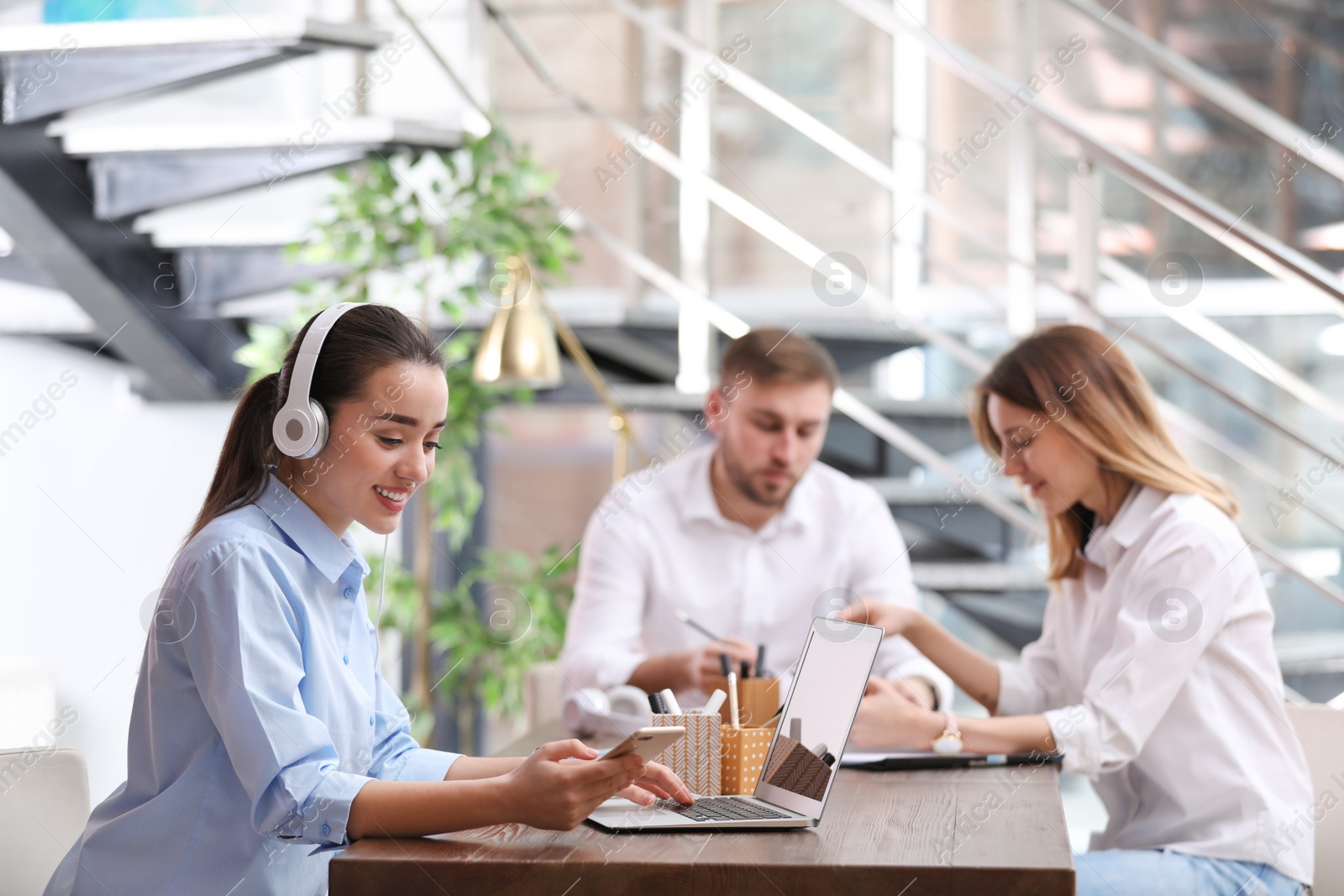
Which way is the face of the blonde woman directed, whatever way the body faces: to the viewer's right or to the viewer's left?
to the viewer's left

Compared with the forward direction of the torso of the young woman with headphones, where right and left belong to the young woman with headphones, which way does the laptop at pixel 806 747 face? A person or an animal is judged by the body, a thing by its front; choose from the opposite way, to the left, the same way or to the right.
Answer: the opposite way

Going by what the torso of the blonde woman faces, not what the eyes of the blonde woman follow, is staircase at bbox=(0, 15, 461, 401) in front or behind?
in front

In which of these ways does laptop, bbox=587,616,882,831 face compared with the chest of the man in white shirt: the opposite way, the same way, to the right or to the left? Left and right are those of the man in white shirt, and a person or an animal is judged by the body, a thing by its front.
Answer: to the right

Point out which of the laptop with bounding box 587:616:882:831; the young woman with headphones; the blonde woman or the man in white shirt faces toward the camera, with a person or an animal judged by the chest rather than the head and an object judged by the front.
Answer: the man in white shirt

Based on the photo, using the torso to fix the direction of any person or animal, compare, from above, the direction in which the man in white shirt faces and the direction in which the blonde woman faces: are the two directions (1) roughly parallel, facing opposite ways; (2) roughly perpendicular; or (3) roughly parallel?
roughly perpendicular

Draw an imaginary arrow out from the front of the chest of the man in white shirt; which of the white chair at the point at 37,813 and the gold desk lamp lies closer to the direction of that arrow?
the white chair

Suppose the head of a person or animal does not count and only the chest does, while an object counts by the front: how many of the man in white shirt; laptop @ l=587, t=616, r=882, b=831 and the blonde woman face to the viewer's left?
2

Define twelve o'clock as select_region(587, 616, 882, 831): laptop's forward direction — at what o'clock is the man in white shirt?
The man in white shirt is roughly at 3 o'clock from the laptop.

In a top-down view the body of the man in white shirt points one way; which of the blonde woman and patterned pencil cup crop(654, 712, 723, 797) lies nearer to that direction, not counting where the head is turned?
the patterned pencil cup

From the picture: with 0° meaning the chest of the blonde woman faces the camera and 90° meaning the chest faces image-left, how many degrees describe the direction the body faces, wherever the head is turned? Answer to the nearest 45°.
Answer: approximately 90°

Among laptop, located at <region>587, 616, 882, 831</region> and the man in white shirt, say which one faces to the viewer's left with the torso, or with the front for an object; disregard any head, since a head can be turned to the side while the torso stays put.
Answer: the laptop

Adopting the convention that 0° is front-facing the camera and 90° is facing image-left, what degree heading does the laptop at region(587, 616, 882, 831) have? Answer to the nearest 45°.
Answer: approximately 90°

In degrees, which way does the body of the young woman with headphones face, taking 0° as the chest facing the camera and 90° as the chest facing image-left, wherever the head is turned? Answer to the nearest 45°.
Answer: approximately 270°
